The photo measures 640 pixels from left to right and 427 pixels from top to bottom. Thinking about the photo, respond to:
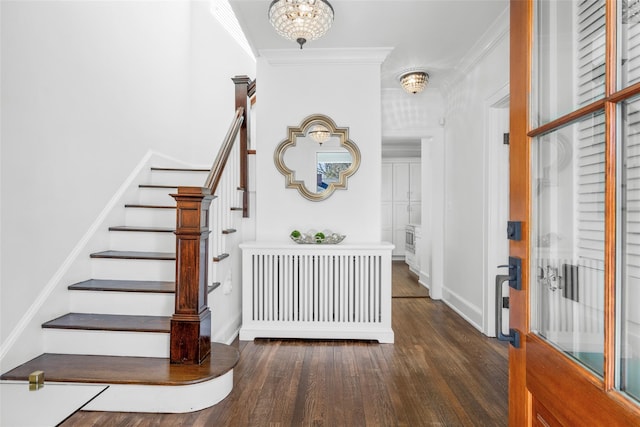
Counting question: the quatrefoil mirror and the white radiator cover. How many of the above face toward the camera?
2

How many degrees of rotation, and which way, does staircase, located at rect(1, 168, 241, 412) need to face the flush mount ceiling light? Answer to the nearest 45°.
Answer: approximately 90° to its left

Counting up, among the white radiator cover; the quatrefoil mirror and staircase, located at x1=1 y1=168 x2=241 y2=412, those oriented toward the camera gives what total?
3

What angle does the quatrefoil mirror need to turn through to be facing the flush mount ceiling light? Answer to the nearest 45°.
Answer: approximately 90° to its left

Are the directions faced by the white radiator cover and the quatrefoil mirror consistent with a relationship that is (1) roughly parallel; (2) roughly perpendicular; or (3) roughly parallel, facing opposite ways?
roughly parallel

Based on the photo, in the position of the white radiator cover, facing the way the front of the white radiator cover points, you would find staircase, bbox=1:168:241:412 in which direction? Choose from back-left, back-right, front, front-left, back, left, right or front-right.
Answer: front-right

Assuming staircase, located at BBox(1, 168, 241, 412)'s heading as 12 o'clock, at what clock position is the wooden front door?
The wooden front door is roughly at 11 o'clock from the staircase.

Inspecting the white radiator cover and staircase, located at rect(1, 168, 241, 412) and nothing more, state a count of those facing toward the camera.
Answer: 2

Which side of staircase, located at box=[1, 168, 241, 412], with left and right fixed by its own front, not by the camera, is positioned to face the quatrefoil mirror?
left

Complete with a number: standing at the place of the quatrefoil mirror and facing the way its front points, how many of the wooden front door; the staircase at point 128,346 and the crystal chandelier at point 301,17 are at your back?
0

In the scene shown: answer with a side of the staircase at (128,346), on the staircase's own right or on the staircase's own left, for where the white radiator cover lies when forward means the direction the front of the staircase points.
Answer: on the staircase's own left

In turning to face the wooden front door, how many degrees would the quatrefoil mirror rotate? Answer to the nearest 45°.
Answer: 0° — it already faces it

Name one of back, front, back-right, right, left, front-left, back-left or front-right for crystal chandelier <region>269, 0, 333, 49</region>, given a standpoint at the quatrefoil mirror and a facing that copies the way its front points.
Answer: front

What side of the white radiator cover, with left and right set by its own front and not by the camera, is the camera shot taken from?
front

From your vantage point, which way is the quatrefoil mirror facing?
toward the camera
